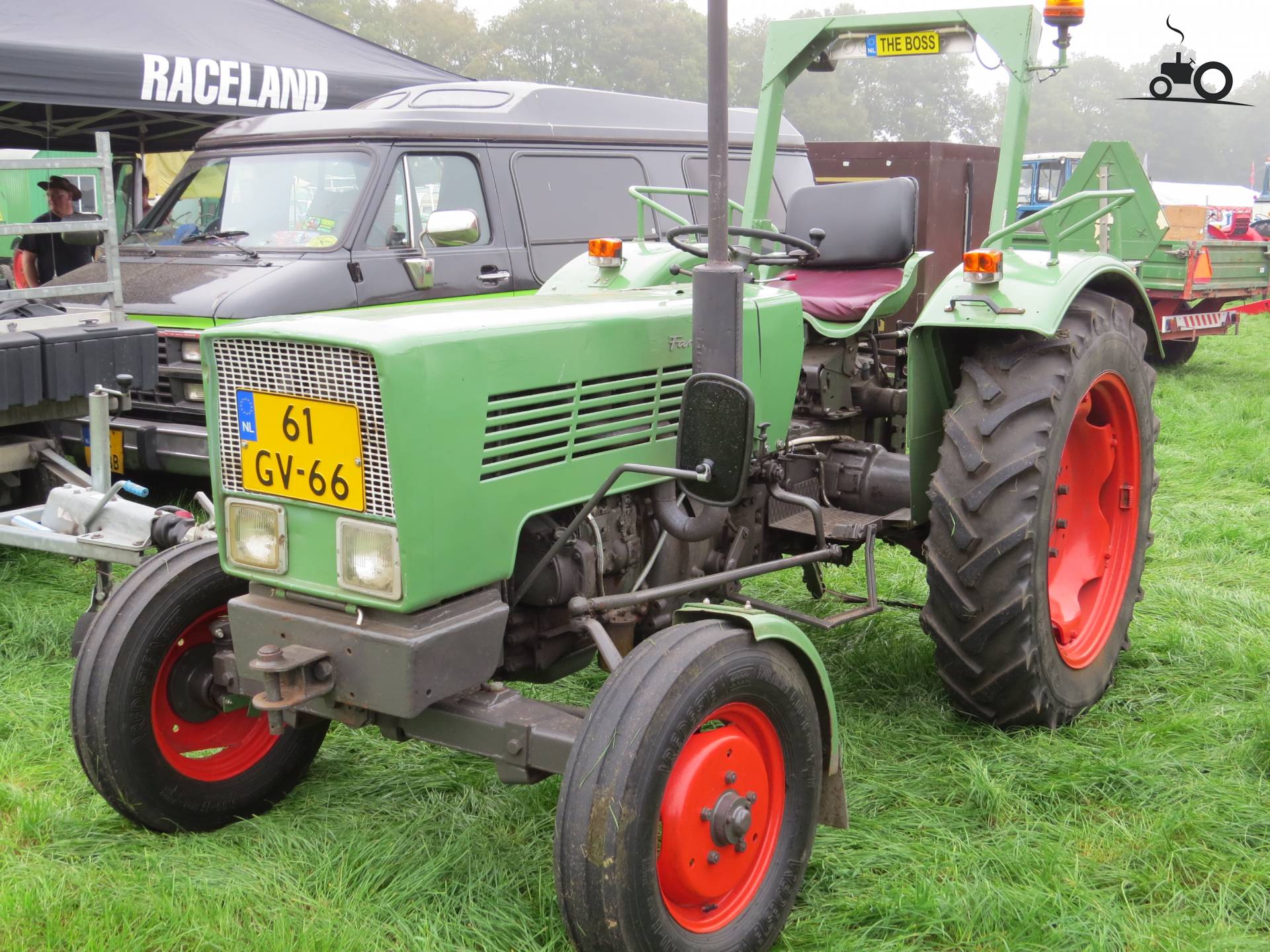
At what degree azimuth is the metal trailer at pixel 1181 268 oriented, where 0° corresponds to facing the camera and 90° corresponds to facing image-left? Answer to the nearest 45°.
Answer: approximately 135°

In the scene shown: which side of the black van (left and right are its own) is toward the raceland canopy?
right

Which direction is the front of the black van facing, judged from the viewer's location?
facing the viewer and to the left of the viewer

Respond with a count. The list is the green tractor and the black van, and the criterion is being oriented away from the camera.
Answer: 0

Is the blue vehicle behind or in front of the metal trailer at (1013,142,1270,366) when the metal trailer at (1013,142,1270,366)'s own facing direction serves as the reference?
in front

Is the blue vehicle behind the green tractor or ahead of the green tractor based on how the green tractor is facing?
behind

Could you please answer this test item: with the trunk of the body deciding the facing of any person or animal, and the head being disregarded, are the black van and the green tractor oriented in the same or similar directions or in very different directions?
same or similar directions

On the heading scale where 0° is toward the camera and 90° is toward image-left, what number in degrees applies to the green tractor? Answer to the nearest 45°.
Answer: approximately 45°

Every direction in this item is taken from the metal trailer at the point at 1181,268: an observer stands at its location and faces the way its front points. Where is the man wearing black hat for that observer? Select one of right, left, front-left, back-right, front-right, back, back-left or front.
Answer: left

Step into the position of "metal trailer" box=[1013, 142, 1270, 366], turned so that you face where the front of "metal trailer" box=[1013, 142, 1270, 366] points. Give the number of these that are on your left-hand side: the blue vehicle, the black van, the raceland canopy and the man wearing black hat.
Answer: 3

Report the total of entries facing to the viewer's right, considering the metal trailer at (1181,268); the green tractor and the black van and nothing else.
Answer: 0

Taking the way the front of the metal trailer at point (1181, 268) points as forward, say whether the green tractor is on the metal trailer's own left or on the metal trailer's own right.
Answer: on the metal trailer's own left
